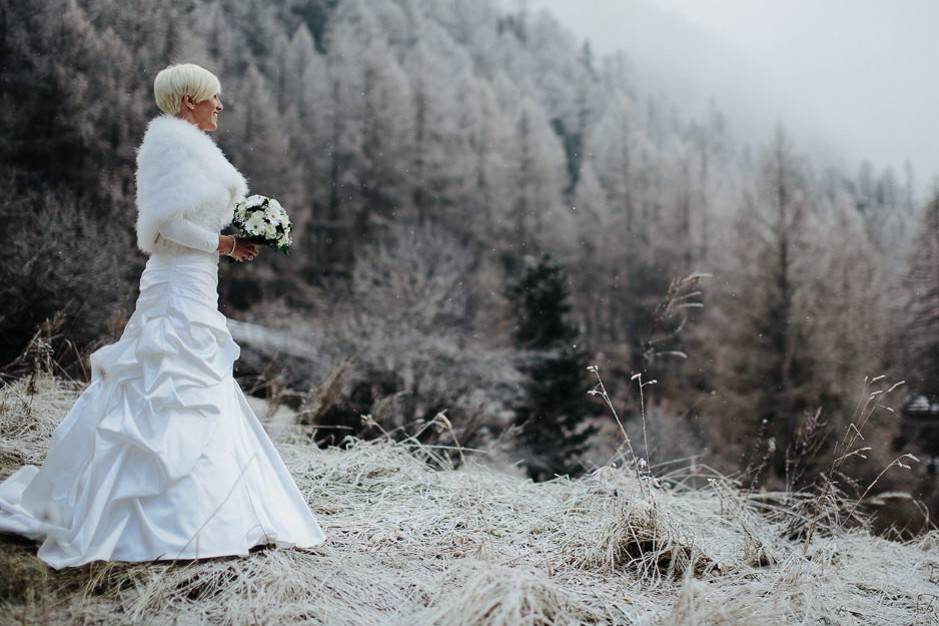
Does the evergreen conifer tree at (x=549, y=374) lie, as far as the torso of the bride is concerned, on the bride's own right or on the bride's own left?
on the bride's own left

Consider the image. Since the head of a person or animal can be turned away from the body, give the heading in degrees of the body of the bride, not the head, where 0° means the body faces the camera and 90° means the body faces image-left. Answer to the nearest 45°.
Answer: approximately 270°

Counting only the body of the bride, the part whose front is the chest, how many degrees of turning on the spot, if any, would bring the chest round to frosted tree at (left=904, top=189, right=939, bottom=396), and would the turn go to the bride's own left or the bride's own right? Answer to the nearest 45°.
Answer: approximately 45° to the bride's own left

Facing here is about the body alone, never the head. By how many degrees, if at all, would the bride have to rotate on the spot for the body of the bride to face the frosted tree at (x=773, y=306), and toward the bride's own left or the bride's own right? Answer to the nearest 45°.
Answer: approximately 45° to the bride's own left

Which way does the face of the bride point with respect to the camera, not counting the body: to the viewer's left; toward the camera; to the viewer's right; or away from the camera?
to the viewer's right

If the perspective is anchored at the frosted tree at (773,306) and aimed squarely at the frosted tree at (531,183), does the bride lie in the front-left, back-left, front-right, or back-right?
back-left

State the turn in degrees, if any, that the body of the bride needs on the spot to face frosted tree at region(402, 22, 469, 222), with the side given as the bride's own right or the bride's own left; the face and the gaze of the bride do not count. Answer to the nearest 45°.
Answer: approximately 90° to the bride's own left
